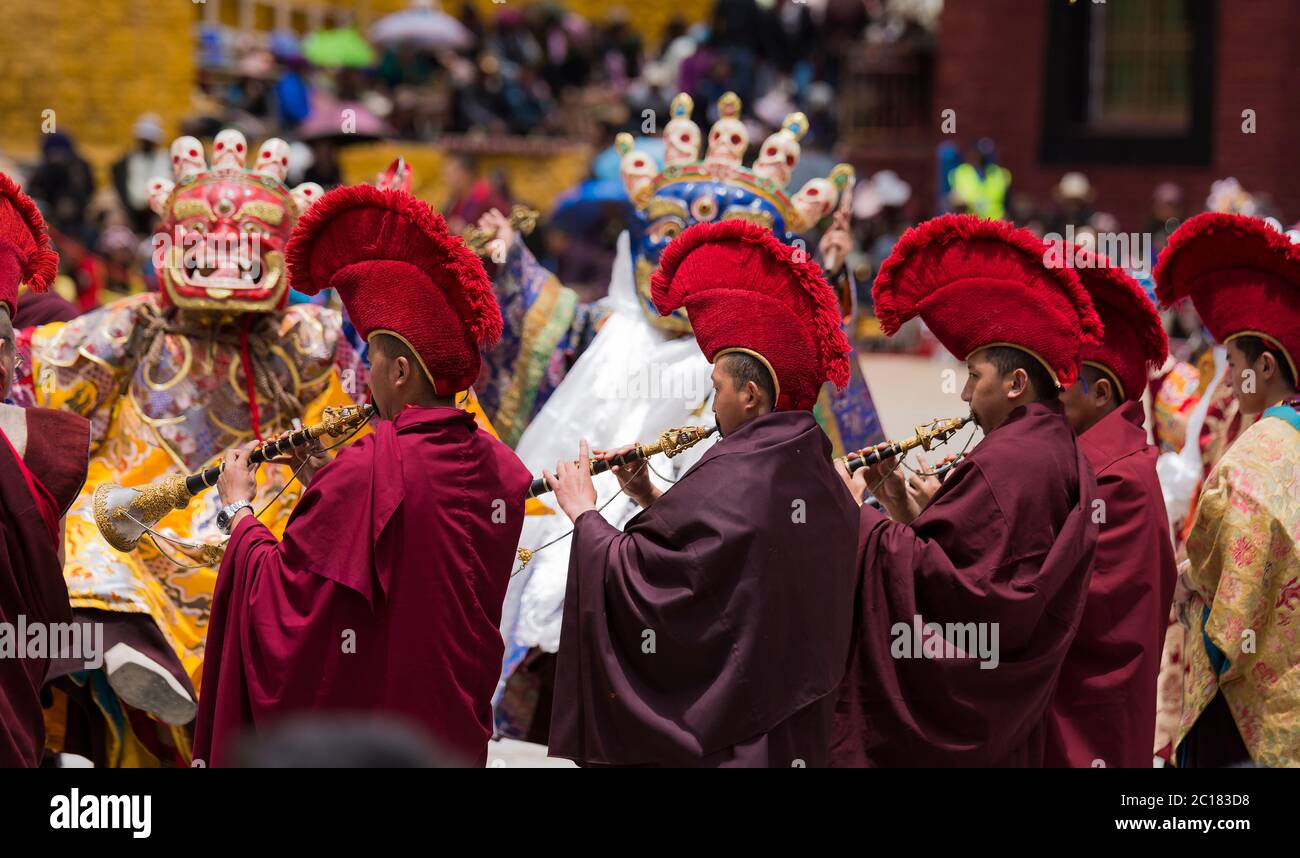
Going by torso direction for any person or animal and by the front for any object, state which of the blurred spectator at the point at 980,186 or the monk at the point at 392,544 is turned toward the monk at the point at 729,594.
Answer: the blurred spectator

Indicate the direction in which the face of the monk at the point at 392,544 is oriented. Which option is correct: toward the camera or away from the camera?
away from the camera

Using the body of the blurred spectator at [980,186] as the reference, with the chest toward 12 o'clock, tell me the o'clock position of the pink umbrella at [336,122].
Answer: The pink umbrella is roughly at 3 o'clock from the blurred spectator.

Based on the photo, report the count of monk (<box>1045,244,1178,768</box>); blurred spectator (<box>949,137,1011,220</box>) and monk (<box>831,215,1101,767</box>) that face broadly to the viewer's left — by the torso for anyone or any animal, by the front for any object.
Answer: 2

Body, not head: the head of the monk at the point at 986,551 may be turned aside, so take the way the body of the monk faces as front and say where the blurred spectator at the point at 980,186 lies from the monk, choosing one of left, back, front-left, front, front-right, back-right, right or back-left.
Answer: right

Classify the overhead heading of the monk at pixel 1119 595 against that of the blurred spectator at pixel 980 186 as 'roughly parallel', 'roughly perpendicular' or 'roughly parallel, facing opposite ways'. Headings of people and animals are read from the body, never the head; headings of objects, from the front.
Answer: roughly perpendicular

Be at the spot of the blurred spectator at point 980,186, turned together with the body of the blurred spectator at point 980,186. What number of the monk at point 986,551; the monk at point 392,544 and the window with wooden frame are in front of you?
2

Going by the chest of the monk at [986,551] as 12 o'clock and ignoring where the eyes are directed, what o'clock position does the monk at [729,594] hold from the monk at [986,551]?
the monk at [729,594] is roughly at 11 o'clock from the monk at [986,551].

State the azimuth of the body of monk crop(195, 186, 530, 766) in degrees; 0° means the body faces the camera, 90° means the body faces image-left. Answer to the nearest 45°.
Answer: approximately 135°

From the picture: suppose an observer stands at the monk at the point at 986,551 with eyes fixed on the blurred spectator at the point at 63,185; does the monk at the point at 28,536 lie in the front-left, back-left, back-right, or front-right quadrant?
front-left

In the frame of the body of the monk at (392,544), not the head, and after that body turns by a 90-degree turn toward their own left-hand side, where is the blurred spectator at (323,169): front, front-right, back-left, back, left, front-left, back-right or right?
back-right

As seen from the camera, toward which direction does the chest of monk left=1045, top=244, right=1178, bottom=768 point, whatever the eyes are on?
to the viewer's left

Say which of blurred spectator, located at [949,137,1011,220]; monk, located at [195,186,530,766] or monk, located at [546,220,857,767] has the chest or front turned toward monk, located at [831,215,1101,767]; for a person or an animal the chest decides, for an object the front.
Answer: the blurred spectator

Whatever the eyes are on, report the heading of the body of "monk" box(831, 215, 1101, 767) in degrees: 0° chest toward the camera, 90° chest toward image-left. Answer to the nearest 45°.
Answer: approximately 90°

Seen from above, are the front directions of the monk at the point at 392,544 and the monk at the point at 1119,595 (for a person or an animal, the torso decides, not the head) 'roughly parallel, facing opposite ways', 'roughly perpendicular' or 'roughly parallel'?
roughly parallel

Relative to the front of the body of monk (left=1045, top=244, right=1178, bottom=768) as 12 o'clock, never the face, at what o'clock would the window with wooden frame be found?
The window with wooden frame is roughly at 3 o'clock from the monk.

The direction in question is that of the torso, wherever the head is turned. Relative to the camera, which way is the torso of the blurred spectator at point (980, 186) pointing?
toward the camera

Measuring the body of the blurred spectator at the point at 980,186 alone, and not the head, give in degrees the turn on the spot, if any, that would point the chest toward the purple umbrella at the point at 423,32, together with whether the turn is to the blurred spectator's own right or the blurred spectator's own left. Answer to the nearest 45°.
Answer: approximately 135° to the blurred spectator's own right

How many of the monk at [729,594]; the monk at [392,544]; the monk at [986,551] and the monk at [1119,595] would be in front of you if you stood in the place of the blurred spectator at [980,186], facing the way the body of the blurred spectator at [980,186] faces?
4
